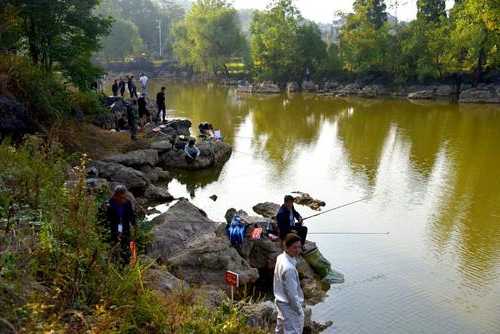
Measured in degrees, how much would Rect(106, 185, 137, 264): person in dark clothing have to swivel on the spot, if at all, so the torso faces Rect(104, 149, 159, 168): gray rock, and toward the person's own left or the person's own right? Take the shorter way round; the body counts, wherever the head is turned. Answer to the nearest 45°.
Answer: approximately 180°

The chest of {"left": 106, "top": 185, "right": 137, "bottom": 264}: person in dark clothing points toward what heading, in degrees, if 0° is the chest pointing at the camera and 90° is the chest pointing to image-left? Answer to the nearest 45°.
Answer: approximately 0°

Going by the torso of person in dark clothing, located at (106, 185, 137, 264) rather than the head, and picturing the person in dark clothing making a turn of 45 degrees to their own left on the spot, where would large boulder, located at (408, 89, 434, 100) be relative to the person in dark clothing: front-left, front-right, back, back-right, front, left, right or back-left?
left

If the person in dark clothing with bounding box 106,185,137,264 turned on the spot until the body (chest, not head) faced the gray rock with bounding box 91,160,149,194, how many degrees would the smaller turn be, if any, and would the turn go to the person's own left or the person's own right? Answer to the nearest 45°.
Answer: approximately 180°

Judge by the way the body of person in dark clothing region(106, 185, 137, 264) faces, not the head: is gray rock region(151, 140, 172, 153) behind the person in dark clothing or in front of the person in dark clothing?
behind

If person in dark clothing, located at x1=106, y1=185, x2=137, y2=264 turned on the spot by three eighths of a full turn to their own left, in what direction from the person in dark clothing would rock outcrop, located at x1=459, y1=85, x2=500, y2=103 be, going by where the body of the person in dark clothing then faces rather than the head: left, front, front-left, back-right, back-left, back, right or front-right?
front

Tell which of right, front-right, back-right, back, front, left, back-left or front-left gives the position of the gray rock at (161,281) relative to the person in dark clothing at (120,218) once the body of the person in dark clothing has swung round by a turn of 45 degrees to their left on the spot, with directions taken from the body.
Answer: front

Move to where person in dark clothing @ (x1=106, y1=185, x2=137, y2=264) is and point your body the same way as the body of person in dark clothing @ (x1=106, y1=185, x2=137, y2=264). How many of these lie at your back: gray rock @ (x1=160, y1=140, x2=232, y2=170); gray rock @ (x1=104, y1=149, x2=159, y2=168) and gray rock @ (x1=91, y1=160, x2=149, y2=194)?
3

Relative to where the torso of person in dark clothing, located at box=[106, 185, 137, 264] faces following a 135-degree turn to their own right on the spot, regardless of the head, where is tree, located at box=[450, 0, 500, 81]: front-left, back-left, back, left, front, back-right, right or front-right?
right

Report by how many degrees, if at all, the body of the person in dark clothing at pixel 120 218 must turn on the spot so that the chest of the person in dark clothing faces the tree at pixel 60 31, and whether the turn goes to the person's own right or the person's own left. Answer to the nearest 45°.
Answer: approximately 180°

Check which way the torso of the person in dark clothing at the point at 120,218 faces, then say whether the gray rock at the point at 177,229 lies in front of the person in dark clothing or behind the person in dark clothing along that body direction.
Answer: behind

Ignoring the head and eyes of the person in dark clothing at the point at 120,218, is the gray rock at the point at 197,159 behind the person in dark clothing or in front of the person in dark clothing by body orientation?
behind

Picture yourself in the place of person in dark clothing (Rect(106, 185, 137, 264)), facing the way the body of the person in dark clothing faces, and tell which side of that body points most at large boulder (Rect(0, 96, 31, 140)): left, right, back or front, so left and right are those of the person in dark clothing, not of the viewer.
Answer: back

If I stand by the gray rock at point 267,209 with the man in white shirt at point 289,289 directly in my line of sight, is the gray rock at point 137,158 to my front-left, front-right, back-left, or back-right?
back-right

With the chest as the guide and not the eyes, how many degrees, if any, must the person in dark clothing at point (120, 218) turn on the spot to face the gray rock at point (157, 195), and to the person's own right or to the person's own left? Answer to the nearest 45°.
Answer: approximately 180°
